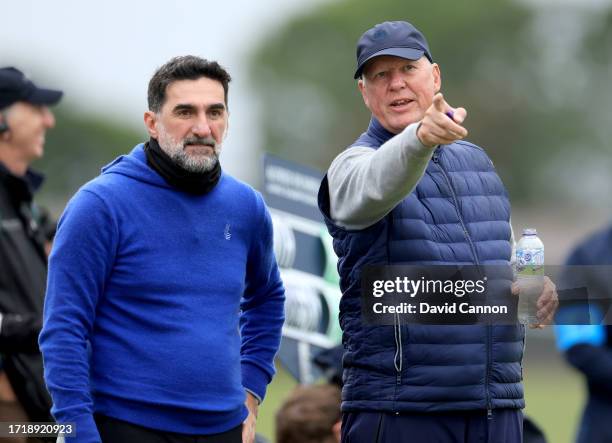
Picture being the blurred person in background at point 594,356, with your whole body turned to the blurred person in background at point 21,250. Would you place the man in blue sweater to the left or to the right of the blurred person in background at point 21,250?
left

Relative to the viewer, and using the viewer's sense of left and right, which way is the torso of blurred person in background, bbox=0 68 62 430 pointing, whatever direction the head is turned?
facing to the right of the viewer

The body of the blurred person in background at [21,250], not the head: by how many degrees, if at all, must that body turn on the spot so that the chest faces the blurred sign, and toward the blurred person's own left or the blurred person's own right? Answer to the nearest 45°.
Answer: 0° — they already face it

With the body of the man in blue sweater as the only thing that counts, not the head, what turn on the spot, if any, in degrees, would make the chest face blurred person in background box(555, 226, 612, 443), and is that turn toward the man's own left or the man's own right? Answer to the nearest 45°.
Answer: approximately 90° to the man's own left

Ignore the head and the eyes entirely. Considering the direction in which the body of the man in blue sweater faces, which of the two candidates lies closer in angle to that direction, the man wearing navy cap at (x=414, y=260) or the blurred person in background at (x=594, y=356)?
the man wearing navy cap

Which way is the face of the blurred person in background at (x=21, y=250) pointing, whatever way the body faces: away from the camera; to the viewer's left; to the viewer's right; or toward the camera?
to the viewer's right

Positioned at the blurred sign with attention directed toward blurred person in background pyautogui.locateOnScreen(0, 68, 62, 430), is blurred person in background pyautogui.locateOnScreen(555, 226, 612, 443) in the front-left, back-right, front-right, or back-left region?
back-left

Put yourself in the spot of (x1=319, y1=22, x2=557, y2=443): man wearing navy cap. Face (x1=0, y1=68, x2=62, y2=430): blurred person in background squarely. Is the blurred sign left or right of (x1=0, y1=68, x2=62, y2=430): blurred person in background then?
right

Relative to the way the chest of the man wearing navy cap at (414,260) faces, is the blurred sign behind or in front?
behind

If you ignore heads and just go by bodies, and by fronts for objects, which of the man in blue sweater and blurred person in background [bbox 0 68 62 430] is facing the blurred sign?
the blurred person in background
